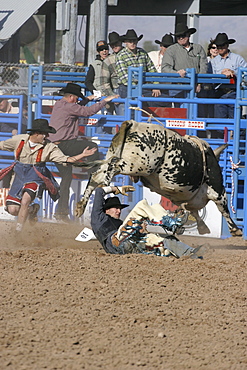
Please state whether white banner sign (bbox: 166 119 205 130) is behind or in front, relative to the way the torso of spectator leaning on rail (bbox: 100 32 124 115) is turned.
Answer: in front

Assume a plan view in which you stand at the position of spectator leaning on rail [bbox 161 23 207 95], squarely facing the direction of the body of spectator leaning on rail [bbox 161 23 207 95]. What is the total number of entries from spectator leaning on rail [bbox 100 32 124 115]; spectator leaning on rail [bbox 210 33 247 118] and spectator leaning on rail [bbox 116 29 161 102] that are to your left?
1

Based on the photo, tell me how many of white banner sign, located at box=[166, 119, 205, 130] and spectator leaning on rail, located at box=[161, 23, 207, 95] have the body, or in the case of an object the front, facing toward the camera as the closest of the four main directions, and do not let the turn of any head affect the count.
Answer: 2

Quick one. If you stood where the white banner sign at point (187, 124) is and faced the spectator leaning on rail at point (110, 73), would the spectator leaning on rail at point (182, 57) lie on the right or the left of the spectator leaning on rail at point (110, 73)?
right

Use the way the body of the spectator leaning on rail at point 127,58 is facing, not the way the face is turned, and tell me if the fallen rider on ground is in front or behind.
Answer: in front

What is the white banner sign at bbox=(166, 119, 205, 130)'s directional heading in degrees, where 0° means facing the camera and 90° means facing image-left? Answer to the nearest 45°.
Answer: approximately 0°

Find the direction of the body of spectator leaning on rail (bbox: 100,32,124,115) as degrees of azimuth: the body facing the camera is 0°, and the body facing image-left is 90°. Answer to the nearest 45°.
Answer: approximately 315°

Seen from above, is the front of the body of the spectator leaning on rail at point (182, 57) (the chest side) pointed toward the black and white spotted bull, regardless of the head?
yes

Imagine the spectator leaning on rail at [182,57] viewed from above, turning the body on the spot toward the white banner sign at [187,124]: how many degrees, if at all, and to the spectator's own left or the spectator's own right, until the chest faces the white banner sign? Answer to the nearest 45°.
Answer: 0° — they already face it
